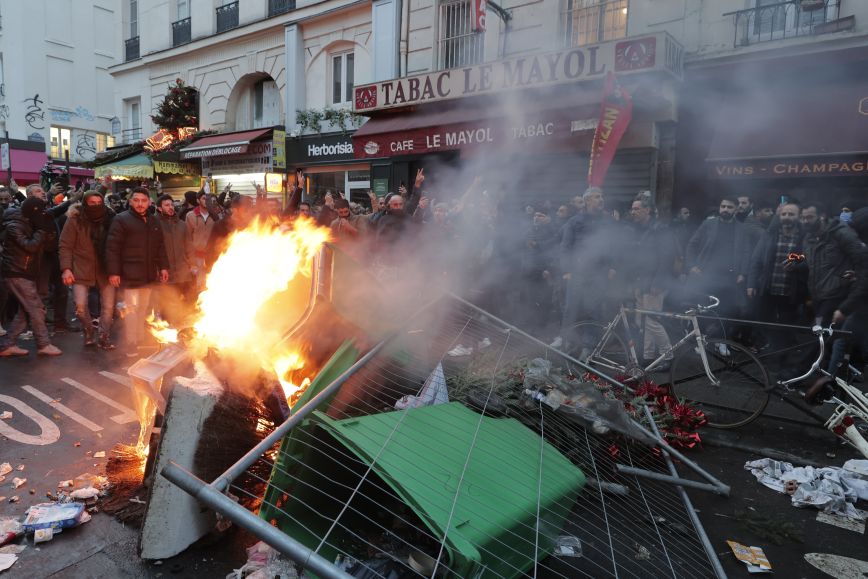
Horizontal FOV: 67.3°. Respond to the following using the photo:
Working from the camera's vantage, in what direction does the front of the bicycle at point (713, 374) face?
facing to the right of the viewer

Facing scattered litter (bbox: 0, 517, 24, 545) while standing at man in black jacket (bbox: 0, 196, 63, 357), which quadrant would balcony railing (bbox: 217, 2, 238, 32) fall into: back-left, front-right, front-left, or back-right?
back-left

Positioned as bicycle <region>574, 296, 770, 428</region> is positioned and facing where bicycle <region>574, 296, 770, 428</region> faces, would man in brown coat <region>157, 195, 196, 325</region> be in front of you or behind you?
behind

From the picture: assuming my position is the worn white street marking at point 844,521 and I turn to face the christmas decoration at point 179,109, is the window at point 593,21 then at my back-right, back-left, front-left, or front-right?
front-right

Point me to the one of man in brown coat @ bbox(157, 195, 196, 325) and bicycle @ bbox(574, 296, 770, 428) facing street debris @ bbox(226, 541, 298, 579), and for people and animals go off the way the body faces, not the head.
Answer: the man in brown coat

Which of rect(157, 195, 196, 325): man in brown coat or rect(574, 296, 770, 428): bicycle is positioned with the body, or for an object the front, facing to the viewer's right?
the bicycle

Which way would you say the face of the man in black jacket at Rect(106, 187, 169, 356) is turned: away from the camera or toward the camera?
toward the camera

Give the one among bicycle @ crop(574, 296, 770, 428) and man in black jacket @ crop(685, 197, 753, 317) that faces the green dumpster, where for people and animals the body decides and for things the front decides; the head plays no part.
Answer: the man in black jacket

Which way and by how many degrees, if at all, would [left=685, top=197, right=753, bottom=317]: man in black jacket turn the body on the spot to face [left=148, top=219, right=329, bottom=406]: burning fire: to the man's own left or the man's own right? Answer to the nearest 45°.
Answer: approximately 45° to the man's own right

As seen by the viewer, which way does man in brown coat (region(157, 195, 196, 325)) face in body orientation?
toward the camera

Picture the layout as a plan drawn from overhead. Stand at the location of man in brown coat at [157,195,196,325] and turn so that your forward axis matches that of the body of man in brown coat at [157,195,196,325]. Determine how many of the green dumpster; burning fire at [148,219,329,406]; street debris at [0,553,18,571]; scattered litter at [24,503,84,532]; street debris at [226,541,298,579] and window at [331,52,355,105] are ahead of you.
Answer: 5

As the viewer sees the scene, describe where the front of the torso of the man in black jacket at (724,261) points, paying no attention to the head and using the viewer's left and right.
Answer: facing the viewer

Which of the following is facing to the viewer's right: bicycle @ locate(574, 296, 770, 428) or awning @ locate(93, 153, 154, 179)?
the bicycle

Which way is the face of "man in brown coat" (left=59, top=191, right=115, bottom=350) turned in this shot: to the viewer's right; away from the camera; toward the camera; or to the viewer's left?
toward the camera

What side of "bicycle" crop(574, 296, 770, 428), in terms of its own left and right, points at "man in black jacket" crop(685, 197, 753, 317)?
left

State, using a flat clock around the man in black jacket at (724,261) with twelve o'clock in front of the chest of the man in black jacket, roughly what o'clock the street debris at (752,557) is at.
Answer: The street debris is roughly at 12 o'clock from the man in black jacket.
